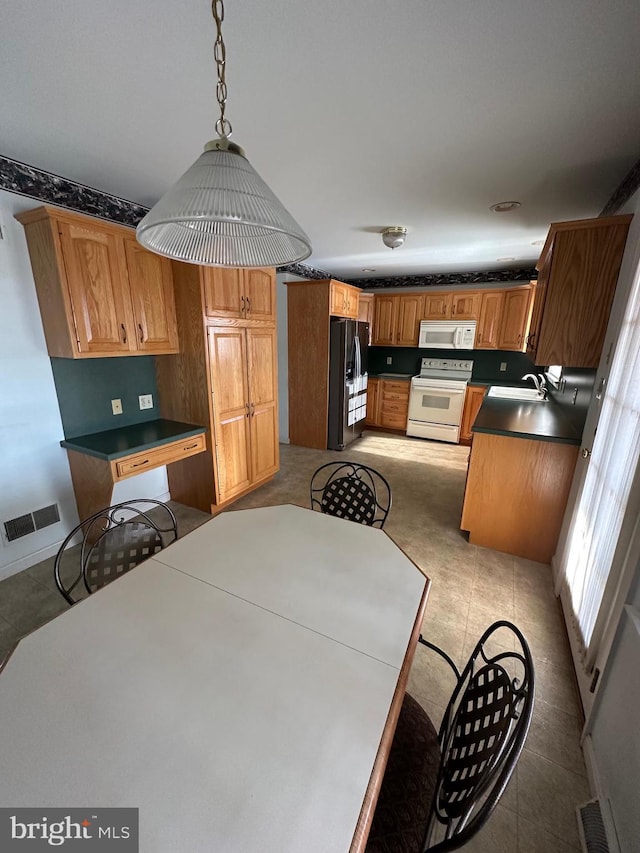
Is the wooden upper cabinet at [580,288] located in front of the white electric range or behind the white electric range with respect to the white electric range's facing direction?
in front

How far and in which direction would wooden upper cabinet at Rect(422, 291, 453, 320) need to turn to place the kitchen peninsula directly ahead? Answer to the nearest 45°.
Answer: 0° — it already faces it

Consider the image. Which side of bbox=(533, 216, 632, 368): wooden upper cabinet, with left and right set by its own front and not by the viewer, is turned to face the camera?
left

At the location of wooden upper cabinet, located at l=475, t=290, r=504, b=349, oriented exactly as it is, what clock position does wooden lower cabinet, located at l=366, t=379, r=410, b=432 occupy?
The wooden lower cabinet is roughly at 3 o'clock from the wooden upper cabinet.

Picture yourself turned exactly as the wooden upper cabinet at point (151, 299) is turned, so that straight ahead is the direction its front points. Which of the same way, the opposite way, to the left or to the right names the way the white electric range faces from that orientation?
to the right

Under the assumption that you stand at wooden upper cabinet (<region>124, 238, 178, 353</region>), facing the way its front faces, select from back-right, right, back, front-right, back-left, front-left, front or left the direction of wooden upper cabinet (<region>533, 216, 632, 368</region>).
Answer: front

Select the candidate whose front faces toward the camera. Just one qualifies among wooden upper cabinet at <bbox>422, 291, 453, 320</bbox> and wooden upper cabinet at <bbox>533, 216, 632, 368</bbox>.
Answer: wooden upper cabinet at <bbox>422, 291, 453, 320</bbox>

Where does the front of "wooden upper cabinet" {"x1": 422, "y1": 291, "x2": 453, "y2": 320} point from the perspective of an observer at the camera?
facing the viewer

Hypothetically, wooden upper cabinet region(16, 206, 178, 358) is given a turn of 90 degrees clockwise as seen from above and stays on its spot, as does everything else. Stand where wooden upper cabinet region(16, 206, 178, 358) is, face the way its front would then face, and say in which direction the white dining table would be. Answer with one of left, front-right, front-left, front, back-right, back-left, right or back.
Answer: front-left

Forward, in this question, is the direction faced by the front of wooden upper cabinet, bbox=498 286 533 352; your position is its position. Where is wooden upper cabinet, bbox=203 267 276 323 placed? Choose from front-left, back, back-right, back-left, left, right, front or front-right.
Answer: front

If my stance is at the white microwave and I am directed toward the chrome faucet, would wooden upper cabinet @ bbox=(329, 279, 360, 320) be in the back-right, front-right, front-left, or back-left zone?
back-right

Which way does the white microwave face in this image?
toward the camera

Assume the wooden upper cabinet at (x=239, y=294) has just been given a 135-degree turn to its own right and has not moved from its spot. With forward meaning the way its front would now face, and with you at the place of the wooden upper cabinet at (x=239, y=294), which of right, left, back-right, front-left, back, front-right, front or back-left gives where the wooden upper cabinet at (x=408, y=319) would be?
back-right

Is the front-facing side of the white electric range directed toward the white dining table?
yes

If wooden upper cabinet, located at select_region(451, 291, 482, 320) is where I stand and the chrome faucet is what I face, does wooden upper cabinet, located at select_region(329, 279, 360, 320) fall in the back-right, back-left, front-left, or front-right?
back-right

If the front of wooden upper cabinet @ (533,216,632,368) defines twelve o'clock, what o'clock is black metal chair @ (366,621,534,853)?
The black metal chair is roughly at 9 o'clock from the wooden upper cabinet.

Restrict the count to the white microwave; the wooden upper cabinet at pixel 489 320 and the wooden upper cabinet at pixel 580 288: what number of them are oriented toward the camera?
2

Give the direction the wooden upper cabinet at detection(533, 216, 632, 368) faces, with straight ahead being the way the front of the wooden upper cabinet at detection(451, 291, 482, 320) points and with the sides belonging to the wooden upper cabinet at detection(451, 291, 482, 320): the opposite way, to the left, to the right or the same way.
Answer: to the right

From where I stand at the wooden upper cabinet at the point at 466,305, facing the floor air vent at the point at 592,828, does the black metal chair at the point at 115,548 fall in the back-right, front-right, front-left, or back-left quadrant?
front-right

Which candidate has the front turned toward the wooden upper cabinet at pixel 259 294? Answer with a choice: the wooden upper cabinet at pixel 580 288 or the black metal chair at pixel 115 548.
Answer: the wooden upper cabinet at pixel 580 288

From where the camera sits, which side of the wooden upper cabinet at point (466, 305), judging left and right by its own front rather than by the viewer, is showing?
front
